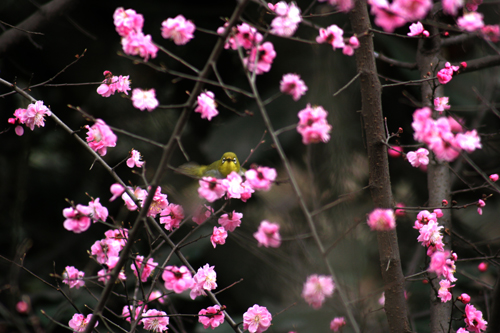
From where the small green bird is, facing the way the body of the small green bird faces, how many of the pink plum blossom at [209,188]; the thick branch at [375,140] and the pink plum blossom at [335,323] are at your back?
0

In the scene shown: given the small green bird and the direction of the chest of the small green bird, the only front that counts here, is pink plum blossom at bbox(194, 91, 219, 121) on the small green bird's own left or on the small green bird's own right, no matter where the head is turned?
on the small green bird's own right

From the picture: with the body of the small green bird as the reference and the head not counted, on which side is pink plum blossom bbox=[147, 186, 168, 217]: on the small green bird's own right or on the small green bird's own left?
on the small green bird's own right

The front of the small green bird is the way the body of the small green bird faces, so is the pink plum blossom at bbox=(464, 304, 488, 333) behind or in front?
in front

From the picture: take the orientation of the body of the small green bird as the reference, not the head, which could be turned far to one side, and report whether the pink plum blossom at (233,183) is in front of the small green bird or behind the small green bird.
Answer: in front

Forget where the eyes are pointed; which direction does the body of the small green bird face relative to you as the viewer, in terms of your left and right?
facing the viewer and to the right of the viewer

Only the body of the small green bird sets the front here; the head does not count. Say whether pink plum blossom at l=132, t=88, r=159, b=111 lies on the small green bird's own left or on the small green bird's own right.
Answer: on the small green bird's own right

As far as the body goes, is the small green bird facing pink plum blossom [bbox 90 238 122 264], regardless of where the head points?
no
